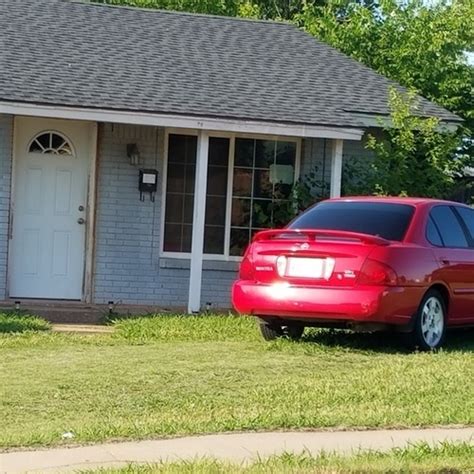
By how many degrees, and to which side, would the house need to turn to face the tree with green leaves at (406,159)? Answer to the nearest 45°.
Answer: approximately 90° to its left

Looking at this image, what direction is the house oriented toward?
toward the camera

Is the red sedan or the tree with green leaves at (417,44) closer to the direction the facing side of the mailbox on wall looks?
the red sedan

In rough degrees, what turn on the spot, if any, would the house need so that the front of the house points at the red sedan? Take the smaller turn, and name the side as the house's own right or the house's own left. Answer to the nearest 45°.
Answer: approximately 45° to the house's own left

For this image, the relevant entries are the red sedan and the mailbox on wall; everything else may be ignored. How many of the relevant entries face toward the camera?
1

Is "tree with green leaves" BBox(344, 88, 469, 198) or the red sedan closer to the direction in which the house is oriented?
the red sedan

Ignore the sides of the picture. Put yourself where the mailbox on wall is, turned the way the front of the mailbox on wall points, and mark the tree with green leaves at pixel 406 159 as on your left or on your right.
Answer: on your left

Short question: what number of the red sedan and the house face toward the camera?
1

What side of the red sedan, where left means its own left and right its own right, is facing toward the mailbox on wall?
left

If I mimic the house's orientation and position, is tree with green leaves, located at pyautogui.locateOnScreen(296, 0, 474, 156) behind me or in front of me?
behind

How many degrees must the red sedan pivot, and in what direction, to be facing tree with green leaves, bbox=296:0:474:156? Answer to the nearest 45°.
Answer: approximately 45° to its left

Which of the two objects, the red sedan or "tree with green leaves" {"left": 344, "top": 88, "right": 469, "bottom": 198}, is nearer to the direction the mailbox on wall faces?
the red sedan

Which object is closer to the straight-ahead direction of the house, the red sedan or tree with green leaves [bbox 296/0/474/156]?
the red sedan

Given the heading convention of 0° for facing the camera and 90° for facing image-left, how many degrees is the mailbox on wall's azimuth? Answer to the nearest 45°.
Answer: approximately 0°

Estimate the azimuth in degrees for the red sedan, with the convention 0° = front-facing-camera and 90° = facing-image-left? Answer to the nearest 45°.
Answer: approximately 225°

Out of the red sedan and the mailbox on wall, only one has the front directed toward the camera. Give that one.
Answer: the mailbox on wall
